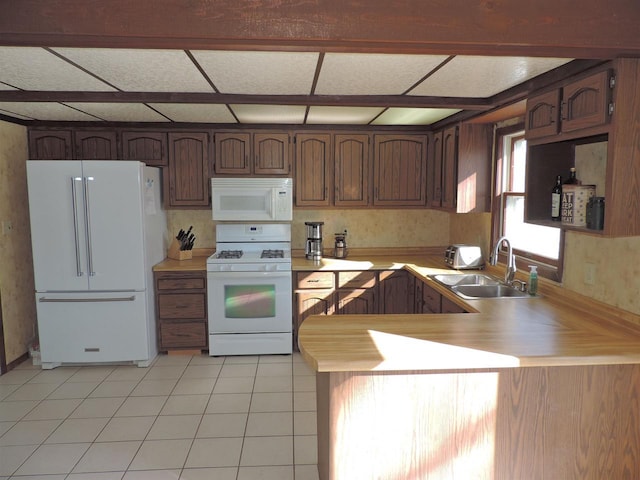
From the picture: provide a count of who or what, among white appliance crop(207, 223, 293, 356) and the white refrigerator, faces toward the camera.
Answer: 2

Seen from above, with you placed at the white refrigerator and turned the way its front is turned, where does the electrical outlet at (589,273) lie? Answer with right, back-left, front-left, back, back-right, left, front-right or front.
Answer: front-left

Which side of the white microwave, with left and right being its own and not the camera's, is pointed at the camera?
front

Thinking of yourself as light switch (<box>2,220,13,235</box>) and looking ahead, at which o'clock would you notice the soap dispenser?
The soap dispenser is roughly at 12 o'clock from the light switch.

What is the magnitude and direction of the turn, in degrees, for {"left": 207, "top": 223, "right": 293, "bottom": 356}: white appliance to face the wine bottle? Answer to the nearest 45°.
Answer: approximately 45° to its left

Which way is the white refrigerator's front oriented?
toward the camera

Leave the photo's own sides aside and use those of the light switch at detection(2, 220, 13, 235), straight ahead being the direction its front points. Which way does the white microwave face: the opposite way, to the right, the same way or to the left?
to the right

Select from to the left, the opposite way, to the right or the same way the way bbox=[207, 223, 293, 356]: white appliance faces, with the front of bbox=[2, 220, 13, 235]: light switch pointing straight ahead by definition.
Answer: to the right

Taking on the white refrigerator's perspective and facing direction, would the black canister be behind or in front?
in front

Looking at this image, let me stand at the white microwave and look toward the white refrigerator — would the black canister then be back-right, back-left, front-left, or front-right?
back-left

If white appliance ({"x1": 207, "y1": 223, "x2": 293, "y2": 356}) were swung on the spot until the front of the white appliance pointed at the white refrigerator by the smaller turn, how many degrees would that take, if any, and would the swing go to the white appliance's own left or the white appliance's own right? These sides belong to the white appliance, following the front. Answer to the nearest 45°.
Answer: approximately 90° to the white appliance's own right

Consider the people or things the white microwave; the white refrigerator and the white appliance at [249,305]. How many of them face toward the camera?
3

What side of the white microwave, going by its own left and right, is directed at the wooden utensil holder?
right

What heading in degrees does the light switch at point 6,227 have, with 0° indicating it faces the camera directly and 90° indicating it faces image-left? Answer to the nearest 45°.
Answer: approximately 315°
